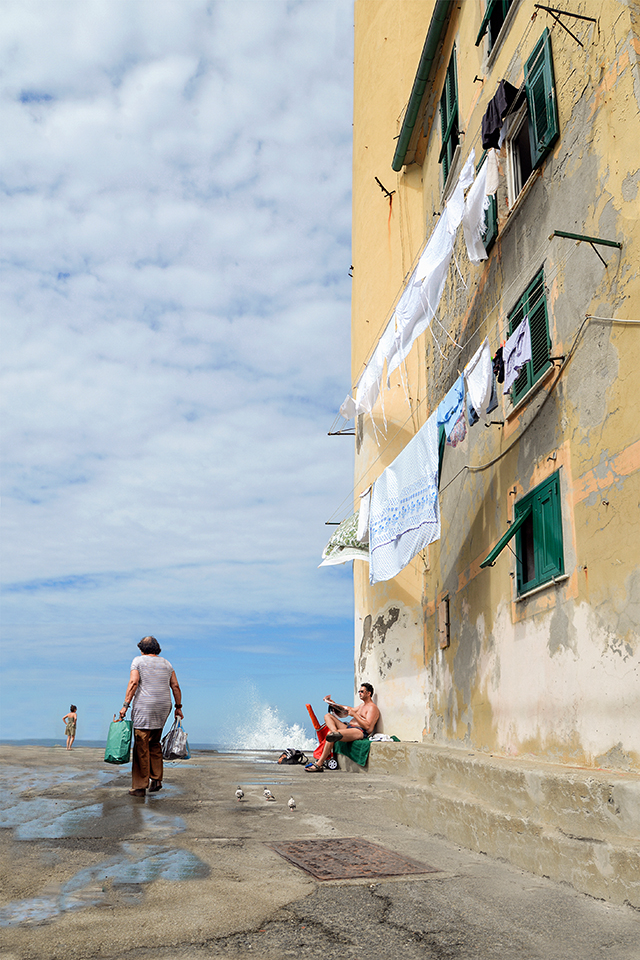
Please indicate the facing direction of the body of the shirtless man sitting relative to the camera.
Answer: to the viewer's left

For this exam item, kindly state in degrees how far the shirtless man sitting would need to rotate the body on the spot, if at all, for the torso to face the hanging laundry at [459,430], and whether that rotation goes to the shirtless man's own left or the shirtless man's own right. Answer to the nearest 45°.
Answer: approximately 90° to the shirtless man's own left

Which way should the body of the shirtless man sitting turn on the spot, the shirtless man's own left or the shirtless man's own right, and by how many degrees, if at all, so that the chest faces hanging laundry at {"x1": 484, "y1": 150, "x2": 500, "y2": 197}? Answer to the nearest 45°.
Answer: approximately 90° to the shirtless man's own left

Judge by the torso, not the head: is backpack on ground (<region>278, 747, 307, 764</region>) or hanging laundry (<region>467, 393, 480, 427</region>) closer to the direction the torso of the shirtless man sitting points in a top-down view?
the backpack on ground

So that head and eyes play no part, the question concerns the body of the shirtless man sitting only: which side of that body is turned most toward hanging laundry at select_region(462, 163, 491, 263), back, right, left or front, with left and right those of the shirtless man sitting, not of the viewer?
left

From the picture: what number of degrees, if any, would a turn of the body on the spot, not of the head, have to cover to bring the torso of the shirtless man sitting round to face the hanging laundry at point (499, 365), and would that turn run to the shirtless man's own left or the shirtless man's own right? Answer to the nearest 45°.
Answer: approximately 90° to the shirtless man's own left

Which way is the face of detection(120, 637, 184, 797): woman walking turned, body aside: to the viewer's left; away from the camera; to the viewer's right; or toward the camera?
away from the camera

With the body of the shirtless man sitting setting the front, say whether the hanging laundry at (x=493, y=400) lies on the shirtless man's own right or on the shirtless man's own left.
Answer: on the shirtless man's own left

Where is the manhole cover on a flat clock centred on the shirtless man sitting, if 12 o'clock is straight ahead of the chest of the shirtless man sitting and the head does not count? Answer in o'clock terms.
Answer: The manhole cover is roughly at 9 o'clock from the shirtless man sitting.

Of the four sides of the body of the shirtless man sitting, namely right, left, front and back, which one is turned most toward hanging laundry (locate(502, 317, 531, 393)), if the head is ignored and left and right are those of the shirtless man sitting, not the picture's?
left
